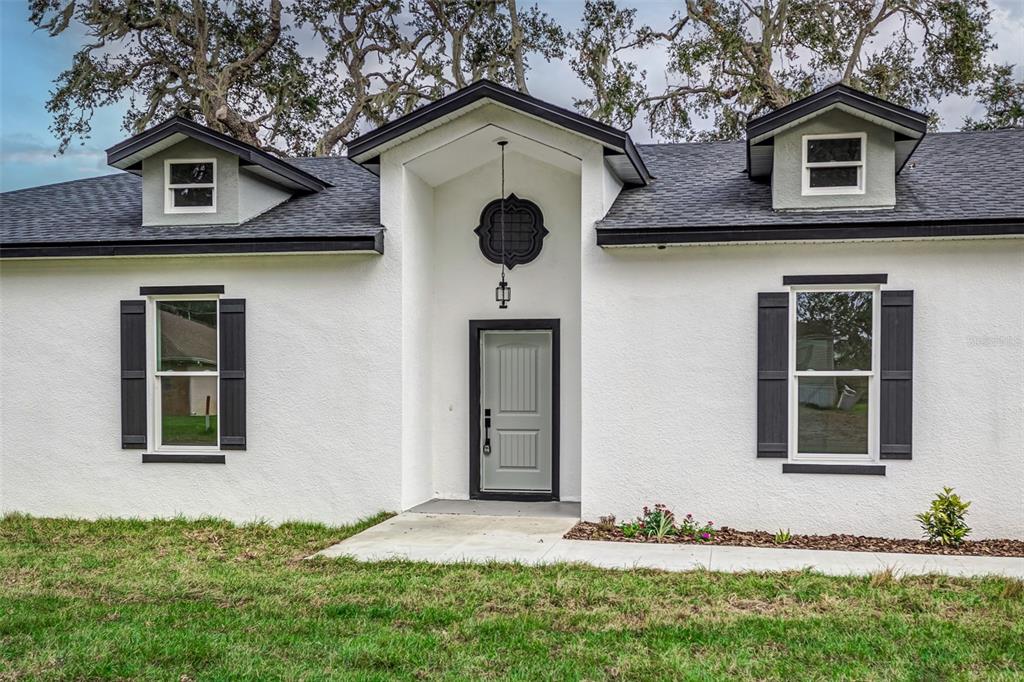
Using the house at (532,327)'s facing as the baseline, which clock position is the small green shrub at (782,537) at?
The small green shrub is roughly at 10 o'clock from the house.

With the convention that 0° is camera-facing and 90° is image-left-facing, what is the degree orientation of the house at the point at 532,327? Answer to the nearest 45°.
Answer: approximately 0°

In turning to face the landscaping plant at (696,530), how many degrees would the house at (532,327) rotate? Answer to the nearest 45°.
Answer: approximately 45° to its left
